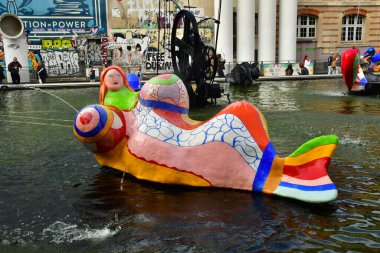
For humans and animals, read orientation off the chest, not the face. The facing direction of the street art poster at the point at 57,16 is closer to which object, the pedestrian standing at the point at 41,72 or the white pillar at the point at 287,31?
the pedestrian standing

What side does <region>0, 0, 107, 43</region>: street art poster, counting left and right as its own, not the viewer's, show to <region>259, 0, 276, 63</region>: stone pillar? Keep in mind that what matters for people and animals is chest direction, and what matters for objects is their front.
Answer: left

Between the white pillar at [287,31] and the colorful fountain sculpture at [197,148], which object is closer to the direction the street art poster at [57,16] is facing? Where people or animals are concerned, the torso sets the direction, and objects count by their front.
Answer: the colorful fountain sculpture

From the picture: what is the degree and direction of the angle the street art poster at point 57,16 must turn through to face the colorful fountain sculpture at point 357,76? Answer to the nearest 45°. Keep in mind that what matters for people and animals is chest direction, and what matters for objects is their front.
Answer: approximately 45° to its left

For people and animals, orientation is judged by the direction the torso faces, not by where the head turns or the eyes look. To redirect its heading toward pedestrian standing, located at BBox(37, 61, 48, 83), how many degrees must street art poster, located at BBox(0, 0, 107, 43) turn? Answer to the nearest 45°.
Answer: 0° — it already faces them

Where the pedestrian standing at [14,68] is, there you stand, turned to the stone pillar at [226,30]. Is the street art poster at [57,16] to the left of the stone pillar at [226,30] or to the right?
left

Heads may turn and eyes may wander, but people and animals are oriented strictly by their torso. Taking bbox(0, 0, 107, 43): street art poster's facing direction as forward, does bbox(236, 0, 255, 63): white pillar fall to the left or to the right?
on its left

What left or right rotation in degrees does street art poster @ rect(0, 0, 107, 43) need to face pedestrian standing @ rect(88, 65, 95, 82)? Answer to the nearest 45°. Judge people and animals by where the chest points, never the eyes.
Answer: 0° — it already faces them

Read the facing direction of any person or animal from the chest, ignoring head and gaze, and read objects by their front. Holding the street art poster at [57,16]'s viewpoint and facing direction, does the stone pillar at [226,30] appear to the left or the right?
on its left

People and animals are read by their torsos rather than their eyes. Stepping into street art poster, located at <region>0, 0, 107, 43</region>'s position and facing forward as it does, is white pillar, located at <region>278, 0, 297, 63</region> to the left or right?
on its left

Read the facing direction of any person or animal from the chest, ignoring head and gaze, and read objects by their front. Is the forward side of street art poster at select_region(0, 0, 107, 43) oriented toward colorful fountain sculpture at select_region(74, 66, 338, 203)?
yes

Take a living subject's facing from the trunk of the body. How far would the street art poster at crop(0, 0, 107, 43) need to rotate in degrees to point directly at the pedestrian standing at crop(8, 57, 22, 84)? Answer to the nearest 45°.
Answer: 0° — it already faces them

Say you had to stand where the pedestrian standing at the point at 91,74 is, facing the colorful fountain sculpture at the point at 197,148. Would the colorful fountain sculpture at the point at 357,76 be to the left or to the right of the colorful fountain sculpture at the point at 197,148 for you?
left

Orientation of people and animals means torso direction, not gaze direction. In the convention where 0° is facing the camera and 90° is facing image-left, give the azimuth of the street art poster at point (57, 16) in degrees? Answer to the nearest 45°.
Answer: approximately 0°

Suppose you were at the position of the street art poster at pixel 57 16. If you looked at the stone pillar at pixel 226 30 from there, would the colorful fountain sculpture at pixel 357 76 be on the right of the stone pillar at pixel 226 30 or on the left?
right
